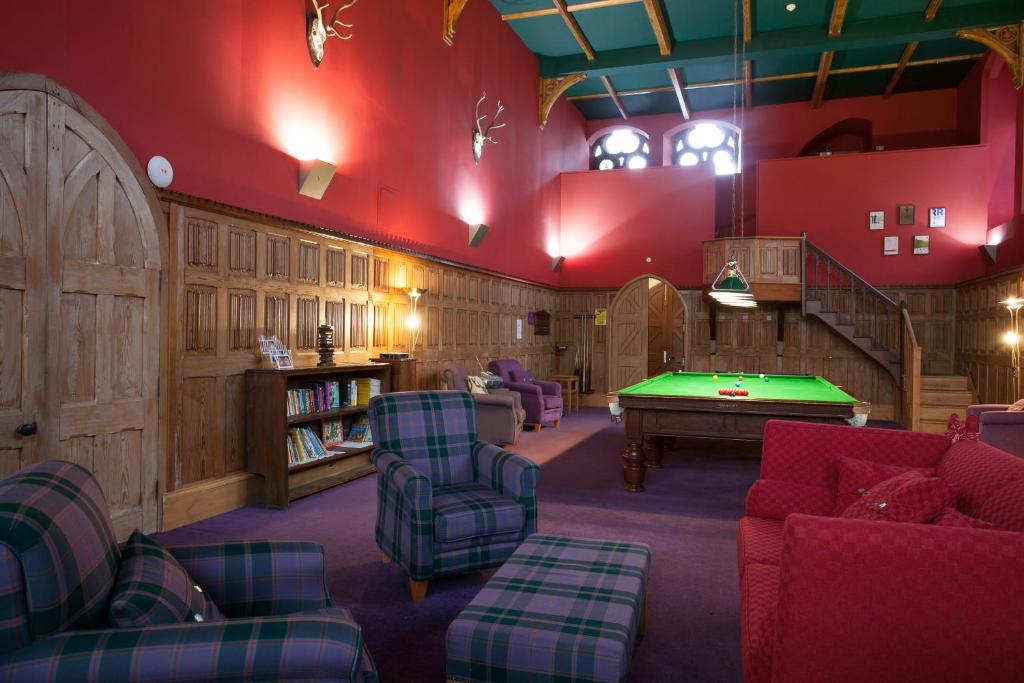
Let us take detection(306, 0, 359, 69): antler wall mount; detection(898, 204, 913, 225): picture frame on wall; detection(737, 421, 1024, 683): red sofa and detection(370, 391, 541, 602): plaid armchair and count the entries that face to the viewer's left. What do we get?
1

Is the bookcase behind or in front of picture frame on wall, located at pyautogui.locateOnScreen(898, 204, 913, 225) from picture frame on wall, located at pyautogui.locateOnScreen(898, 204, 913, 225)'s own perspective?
in front

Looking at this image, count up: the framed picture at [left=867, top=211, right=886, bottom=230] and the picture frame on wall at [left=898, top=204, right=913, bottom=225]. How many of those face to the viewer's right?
0

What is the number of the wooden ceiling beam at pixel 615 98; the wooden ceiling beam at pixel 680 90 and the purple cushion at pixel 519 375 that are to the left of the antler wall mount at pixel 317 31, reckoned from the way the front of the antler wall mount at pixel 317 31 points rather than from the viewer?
3

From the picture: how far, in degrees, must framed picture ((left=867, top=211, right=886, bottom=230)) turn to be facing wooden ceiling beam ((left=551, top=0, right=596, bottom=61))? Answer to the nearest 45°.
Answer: approximately 45° to its right

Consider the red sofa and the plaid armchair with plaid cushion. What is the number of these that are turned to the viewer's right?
1

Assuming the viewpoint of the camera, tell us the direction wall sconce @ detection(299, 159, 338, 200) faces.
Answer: facing the viewer and to the right of the viewer

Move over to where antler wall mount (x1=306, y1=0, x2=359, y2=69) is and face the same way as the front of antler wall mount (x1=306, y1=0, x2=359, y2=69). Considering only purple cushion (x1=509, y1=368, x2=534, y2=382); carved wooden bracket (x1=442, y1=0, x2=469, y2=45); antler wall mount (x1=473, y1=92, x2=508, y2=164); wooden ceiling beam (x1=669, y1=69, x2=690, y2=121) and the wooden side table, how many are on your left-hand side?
5

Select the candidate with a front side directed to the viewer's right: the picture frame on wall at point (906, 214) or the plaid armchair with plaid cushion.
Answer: the plaid armchair with plaid cushion

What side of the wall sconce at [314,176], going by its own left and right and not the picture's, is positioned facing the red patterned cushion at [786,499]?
front

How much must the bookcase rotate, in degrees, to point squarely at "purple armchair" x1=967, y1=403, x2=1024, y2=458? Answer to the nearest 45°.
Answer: approximately 45° to its left

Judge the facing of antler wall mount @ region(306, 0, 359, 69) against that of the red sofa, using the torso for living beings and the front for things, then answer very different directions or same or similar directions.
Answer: very different directions

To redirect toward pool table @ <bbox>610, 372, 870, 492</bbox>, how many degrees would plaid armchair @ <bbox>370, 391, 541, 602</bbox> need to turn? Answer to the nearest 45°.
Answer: approximately 90° to its left

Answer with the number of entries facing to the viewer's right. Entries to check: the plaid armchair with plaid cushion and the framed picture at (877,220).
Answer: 1

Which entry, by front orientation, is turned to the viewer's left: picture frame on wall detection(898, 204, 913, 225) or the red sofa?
the red sofa
